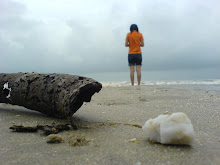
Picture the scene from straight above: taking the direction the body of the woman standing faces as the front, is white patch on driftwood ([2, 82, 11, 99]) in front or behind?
behind

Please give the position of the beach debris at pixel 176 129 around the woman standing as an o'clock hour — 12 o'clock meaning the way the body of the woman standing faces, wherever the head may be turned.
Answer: The beach debris is roughly at 6 o'clock from the woman standing.

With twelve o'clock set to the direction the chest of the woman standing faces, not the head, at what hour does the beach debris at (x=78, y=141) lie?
The beach debris is roughly at 6 o'clock from the woman standing.

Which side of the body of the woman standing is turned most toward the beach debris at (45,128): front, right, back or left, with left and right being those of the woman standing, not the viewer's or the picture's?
back

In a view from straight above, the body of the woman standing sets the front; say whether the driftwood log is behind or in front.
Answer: behind

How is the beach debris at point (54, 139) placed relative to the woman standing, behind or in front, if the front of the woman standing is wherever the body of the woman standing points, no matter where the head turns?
behind

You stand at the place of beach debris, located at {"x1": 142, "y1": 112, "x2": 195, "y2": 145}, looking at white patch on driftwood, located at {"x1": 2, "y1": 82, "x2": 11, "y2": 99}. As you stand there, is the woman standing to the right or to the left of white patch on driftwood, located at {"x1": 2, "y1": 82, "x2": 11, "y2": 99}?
right

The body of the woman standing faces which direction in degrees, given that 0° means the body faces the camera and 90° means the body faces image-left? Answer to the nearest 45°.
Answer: approximately 180°

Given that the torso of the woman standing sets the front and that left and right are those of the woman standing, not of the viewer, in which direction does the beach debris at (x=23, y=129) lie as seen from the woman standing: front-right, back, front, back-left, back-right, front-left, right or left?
back

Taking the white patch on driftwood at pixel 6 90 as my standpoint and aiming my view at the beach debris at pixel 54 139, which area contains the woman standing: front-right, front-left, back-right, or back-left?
back-left
